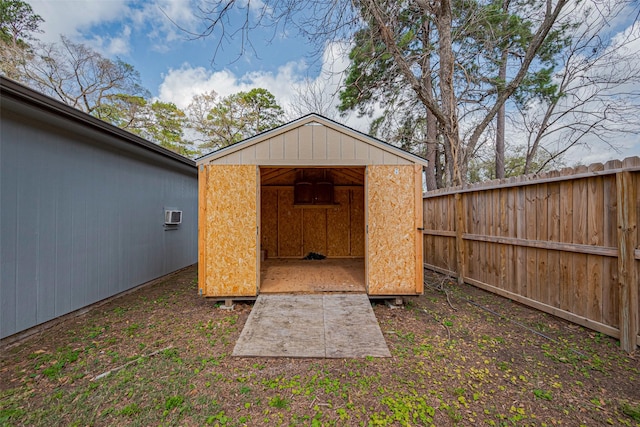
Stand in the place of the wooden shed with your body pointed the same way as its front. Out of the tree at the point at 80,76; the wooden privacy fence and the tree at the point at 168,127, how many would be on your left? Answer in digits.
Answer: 1

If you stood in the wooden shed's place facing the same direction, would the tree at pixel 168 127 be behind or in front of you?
behind

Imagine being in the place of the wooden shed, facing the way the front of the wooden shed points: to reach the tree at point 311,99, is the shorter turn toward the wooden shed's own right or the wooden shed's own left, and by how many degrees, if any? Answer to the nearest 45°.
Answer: approximately 180°

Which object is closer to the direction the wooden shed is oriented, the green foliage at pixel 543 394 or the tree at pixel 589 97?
the green foliage

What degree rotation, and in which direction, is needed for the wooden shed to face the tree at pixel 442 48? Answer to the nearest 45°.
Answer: approximately 135° to its left

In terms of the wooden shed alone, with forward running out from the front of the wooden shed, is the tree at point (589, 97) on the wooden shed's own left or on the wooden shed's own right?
on the wooden shed's own left

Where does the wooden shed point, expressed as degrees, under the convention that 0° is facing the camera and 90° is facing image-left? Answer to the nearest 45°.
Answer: approximately 0°

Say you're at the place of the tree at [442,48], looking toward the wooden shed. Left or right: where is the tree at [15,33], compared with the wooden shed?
right

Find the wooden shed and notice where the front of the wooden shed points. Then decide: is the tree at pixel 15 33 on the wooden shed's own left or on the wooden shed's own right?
on the wooden shed's own right

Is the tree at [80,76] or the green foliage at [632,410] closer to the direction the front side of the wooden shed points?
the green foliage

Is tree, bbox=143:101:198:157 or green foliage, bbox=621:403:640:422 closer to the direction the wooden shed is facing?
the green foliage

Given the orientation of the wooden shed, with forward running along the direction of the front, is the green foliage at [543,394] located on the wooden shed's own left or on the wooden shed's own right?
on the wooden shed's own left
